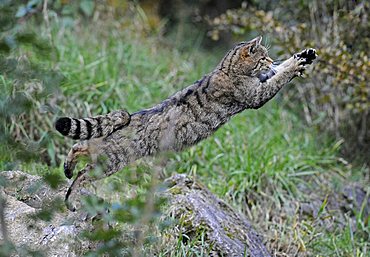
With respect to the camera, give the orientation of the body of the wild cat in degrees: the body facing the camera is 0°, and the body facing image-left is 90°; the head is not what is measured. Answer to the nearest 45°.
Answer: approximately 270°
